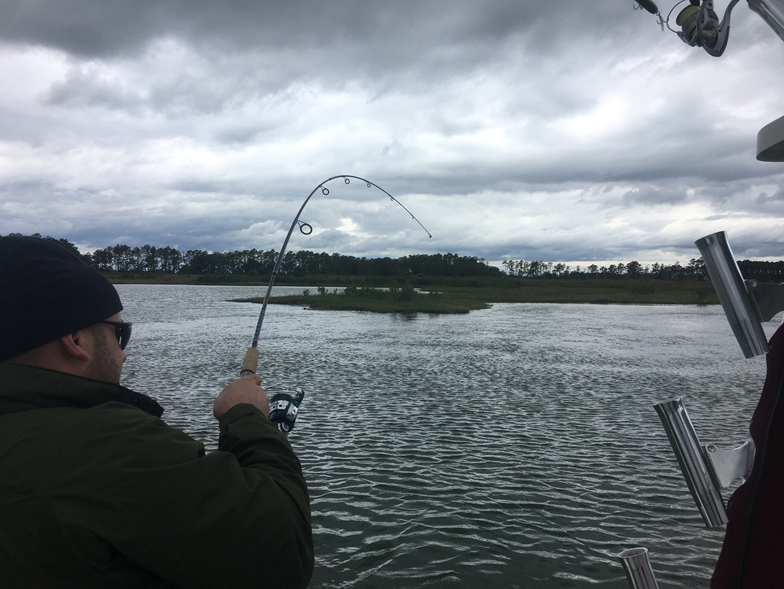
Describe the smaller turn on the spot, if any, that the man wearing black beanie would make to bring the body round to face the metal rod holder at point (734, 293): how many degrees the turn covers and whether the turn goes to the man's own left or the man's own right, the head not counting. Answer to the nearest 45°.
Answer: approximately 90° to the man's own right

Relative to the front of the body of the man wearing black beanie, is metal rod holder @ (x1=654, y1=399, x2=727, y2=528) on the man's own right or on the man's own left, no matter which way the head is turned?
on the man's own right

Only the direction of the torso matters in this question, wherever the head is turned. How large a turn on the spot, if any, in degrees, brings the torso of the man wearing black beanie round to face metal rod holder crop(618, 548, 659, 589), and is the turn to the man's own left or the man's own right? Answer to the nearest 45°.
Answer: approximately 90° to the man's own right

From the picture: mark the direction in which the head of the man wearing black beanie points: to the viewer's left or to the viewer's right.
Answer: to the viewer's right

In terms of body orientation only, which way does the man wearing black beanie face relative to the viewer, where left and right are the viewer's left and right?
facing away from the viewer and to the right of the viewer
